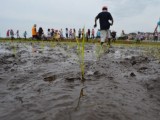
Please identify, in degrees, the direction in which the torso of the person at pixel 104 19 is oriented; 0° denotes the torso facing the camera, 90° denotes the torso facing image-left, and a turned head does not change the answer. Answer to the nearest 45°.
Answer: approximately 180°
